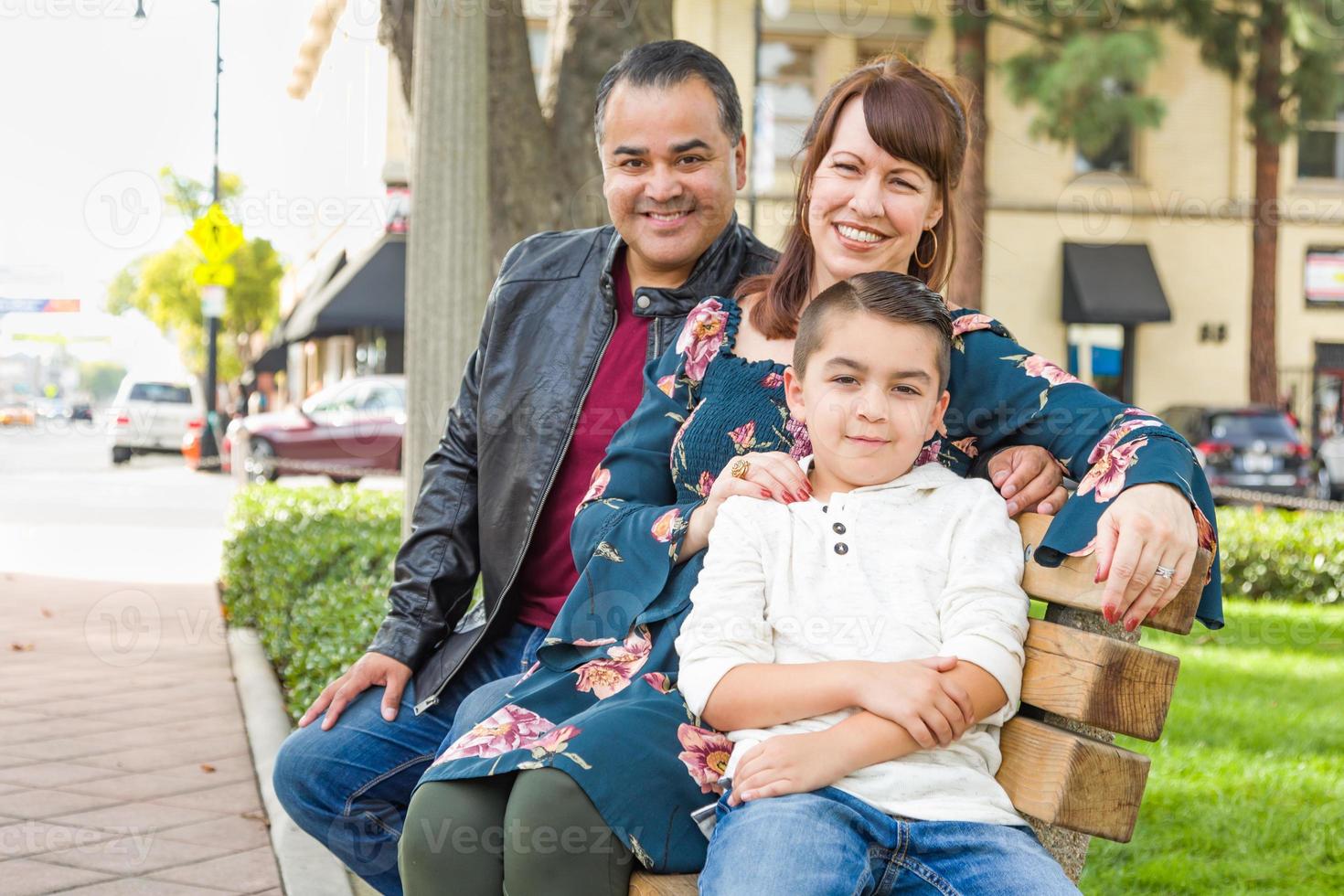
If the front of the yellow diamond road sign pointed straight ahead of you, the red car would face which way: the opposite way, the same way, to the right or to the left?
to the right

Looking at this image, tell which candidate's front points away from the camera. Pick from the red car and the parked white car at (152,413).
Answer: the parked white car

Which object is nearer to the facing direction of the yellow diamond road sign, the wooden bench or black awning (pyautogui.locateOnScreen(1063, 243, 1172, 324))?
the wooden bench

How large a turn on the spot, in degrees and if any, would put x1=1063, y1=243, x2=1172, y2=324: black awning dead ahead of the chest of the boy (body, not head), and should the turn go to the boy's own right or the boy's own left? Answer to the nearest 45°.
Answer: approximately 180°

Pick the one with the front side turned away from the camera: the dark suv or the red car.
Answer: the dark suv

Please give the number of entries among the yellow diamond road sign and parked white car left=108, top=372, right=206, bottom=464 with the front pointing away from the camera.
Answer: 1

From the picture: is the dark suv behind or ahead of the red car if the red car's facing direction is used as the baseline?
behind

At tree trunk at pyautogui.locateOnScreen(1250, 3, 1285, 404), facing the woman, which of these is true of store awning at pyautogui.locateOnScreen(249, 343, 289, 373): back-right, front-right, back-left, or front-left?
back-right

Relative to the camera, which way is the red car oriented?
to the viewer's left

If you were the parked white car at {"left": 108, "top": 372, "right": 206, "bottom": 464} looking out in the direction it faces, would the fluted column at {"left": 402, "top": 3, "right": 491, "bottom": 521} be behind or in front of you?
behind

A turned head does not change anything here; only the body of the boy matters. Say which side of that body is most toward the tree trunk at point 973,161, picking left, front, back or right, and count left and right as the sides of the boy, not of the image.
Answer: back
